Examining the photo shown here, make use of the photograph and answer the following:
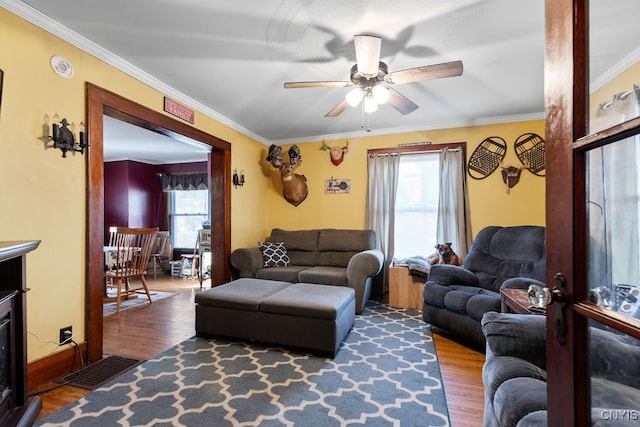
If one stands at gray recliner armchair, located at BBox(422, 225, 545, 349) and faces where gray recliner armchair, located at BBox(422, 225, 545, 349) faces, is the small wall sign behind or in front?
in front

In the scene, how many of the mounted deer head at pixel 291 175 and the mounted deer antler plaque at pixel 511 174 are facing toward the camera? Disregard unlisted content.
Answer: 2

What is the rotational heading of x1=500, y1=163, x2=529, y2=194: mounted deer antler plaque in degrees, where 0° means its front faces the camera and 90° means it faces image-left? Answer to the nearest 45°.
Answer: approximately 0°

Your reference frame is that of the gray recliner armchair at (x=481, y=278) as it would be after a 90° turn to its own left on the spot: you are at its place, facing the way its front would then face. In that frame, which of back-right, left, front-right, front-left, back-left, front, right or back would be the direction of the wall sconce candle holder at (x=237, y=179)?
back-right

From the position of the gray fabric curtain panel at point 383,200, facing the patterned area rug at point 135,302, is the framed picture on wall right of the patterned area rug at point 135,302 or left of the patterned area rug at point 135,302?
right

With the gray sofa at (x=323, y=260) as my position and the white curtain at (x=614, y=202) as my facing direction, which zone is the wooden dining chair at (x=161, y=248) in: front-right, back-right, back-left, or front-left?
back-right

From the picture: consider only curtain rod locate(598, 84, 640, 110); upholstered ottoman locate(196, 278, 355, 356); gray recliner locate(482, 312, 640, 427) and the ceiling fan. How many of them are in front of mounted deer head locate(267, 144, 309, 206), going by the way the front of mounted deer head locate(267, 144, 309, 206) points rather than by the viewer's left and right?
4

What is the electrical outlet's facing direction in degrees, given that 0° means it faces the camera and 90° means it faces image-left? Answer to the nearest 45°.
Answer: approximately 315°

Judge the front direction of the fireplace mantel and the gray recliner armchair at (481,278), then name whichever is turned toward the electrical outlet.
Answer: the gray recliner armchair

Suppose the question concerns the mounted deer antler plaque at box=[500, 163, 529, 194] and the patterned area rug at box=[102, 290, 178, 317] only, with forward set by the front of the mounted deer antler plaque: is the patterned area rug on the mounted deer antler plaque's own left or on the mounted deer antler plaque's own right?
on the mounted deer antler plaque's own right

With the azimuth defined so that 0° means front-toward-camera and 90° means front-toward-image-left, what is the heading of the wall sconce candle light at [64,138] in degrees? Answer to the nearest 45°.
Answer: approximately 315°

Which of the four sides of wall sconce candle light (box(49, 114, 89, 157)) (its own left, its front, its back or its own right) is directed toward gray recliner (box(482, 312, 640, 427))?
front
